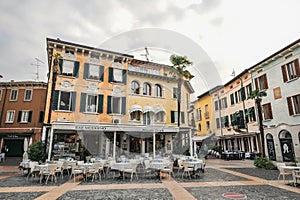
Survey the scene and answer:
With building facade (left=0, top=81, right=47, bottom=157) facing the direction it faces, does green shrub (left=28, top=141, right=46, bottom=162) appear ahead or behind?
ahead

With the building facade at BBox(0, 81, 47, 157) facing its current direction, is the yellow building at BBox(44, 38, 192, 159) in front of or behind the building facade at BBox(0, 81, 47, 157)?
in front

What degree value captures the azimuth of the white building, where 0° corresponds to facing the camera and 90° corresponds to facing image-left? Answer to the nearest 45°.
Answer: approximately 45°

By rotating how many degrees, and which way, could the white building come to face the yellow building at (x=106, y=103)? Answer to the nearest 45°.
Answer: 0° — it already faces it

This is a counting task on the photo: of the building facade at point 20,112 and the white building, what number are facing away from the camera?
0

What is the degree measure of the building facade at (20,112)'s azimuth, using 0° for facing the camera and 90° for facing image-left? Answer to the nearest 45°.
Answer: approximately 0°

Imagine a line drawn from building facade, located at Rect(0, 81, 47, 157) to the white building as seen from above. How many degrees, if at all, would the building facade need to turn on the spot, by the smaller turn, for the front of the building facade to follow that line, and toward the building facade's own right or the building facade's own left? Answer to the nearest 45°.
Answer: approximately 45° to the building facade's own left
